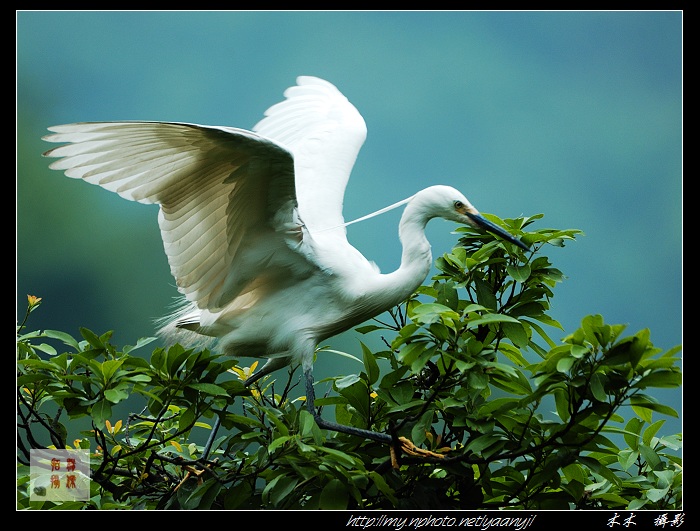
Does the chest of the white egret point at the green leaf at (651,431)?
yes

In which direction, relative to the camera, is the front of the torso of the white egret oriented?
to the viewer's right
